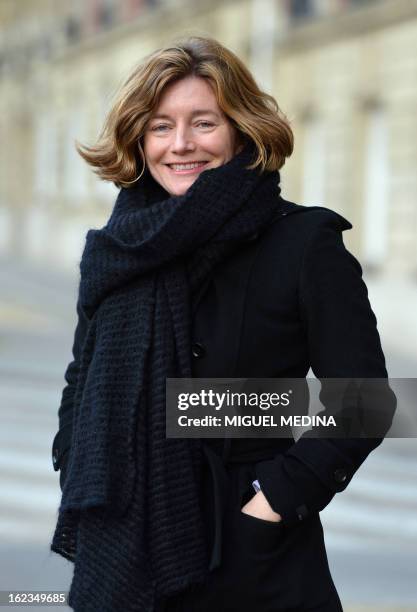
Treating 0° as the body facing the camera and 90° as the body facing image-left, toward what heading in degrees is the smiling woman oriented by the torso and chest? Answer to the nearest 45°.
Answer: approximately 45°
